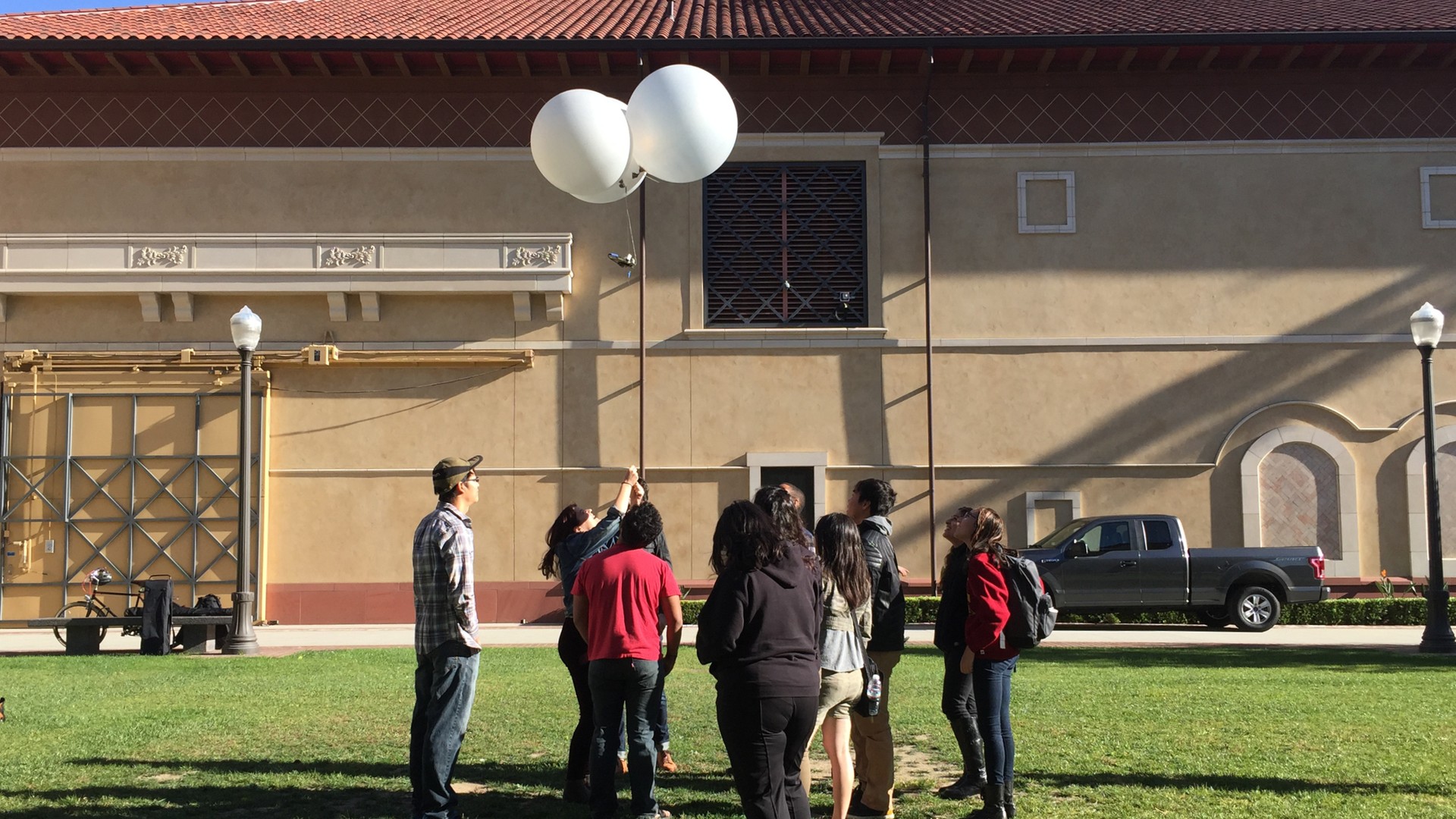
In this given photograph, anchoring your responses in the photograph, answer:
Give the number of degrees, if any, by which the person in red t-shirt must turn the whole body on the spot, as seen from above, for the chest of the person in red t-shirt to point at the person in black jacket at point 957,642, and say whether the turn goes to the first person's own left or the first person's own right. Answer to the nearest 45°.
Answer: approximately 90° to the first person's own right

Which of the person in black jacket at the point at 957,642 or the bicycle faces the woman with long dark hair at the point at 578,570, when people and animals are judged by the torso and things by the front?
the person in black jacket

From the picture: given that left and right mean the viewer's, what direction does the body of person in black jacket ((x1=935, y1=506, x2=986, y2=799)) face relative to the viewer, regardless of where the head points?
facing to the left of the viewer

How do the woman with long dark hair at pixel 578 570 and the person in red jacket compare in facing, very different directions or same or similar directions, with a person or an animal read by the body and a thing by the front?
very different directions

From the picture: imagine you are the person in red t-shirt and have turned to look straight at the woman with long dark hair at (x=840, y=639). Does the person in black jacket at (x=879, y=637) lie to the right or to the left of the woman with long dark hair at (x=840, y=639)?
left

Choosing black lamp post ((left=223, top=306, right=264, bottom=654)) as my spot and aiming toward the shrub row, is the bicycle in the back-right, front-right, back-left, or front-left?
back-left

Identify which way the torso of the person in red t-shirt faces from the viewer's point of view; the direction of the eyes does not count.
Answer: away from the camera

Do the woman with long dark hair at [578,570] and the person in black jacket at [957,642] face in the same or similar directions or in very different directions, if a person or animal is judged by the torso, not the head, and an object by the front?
very different directions

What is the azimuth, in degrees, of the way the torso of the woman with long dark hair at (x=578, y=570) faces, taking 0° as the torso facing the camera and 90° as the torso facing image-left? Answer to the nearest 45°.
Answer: approximately 270°

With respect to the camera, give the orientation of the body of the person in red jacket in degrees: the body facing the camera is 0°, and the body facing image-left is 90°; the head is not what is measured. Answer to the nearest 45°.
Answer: approximately 90°

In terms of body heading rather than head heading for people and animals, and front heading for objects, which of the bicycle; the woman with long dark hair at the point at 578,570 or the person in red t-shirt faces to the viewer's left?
the bicycle

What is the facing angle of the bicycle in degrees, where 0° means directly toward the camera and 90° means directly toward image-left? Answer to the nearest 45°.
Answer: approximately 90°
